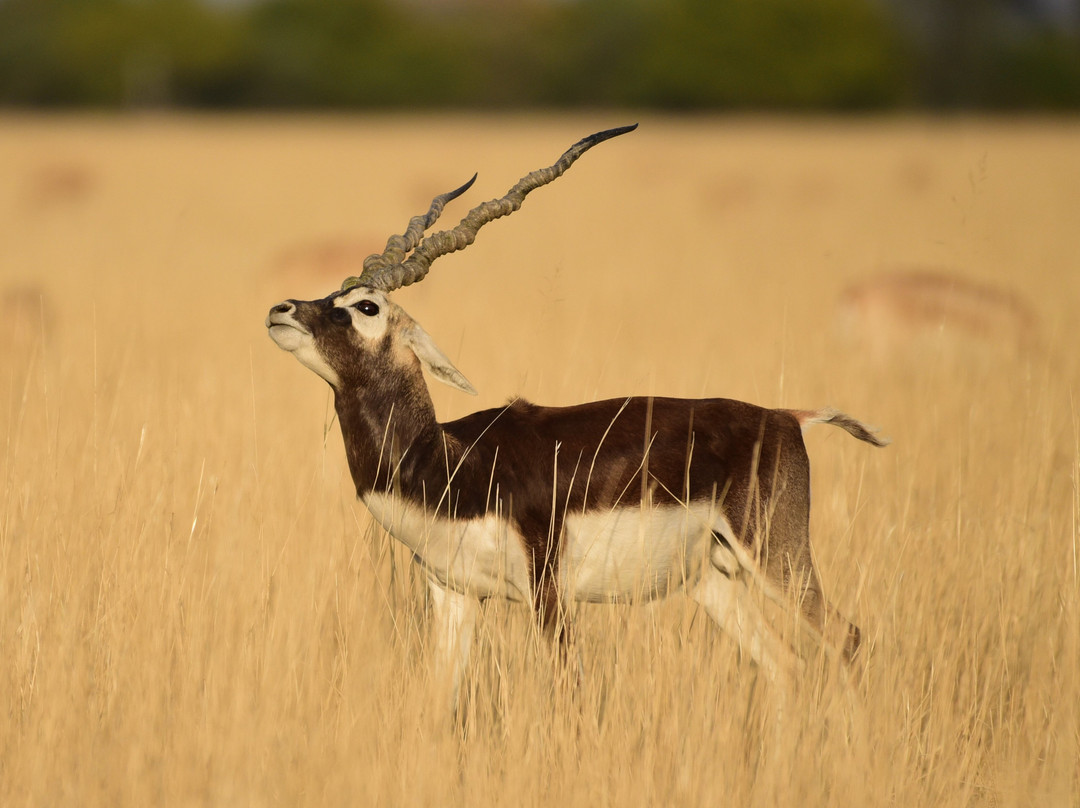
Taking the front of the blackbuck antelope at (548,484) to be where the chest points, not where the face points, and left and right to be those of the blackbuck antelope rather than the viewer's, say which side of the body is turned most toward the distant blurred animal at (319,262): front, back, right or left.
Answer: right

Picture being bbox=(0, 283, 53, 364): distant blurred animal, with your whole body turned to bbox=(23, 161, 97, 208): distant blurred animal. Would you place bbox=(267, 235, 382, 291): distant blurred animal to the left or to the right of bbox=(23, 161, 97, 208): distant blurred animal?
right

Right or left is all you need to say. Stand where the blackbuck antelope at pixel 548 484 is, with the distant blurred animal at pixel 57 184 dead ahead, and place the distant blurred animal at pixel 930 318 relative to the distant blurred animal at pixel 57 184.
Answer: right

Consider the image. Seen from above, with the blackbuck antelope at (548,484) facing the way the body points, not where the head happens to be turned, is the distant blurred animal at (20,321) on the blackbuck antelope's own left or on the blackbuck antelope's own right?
on the blackbuck antelope's own right

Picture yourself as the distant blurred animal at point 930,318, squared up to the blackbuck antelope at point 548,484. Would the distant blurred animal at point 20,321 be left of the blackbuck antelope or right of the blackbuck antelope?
right

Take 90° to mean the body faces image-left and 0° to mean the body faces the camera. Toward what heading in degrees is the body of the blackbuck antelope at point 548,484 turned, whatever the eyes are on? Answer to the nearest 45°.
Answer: approximately 90°

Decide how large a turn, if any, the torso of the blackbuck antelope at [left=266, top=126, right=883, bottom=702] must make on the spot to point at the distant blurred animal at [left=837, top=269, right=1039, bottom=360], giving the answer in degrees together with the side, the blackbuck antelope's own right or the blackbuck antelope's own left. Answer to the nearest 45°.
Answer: approximately 135° to the blackbuck antelope's own right

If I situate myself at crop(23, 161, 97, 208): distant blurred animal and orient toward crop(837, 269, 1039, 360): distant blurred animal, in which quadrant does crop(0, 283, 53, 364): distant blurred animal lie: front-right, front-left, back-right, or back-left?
front-right
